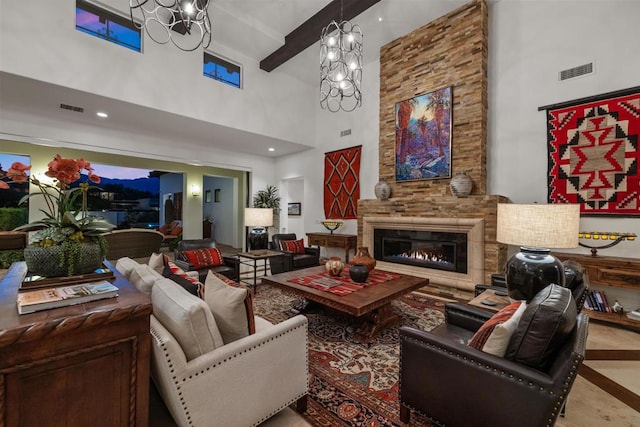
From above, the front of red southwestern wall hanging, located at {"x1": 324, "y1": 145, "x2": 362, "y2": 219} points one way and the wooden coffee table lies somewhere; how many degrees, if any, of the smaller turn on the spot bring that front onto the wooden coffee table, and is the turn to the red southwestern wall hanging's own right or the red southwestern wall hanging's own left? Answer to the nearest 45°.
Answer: approximately 45° to the red southwestern wall hanging's own left

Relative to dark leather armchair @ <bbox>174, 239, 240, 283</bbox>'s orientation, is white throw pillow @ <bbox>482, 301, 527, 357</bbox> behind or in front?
in front

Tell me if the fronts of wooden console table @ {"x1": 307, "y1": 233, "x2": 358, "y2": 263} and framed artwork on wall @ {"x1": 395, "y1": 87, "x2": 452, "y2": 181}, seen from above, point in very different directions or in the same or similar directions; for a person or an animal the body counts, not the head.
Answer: same or similar directions

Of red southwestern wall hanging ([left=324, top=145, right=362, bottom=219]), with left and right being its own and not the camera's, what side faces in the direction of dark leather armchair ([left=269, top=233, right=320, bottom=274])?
front

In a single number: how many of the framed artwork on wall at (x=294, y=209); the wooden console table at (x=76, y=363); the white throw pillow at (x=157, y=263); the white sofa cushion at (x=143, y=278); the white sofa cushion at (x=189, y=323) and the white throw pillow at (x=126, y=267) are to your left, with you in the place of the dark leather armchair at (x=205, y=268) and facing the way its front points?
1

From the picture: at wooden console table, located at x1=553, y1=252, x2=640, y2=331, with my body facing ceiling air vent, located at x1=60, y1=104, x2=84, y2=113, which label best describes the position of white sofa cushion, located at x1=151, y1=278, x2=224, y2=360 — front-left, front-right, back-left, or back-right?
front-left

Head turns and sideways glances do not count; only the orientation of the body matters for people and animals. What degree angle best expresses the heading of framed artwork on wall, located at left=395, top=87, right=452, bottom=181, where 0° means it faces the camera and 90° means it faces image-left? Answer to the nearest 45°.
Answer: approximately 45°

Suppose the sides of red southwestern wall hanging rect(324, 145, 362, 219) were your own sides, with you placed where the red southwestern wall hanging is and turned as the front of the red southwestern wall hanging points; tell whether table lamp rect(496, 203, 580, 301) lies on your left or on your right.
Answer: on your left

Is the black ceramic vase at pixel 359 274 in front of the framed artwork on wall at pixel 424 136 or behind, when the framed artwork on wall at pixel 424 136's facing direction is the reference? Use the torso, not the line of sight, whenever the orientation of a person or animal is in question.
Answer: in front

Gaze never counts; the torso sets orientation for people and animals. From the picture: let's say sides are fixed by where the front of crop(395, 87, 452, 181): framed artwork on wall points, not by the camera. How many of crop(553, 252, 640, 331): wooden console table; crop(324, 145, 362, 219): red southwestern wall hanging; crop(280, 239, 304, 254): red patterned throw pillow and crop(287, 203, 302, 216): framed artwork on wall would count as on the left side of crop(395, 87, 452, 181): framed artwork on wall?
1

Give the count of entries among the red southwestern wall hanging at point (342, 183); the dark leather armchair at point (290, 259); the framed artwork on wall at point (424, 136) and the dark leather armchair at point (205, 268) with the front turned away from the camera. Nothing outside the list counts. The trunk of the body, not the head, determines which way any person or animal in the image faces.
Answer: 0

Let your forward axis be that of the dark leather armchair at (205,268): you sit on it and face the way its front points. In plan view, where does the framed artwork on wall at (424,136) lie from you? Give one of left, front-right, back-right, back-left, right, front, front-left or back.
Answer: front-left

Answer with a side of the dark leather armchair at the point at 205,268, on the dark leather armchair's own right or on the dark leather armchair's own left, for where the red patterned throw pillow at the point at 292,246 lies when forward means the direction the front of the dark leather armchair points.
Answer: on the dark leather armchair's own left

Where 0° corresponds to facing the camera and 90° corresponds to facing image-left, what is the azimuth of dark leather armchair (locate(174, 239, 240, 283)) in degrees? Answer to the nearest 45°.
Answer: approximately 315°

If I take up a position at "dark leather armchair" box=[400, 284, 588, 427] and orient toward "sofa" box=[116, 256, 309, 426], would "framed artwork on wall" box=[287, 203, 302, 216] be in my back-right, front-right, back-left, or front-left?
front-right

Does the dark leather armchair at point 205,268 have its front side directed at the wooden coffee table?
yes

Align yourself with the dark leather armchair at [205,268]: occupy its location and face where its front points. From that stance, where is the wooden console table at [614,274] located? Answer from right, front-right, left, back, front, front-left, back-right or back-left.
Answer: front

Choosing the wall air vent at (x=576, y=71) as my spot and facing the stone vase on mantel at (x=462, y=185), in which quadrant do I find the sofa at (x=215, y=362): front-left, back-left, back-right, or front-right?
front-left
